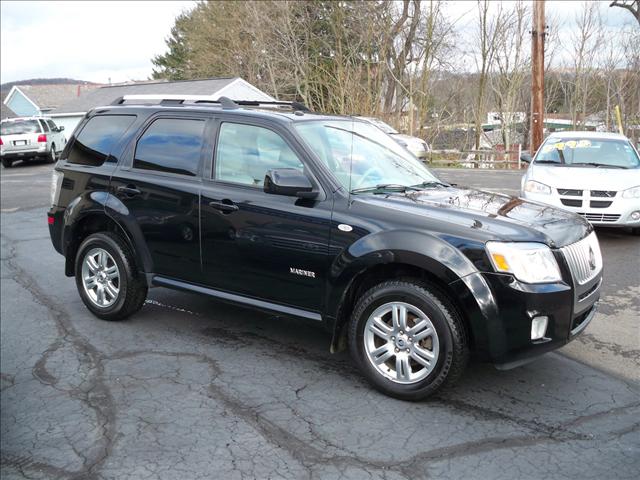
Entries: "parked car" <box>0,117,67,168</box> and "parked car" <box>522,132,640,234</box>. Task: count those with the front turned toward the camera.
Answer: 1

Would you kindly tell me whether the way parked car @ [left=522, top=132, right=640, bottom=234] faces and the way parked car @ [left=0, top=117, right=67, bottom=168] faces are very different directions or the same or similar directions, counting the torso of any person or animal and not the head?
very different directions

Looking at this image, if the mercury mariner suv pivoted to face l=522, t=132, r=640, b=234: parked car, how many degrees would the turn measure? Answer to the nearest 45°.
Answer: approximately 90° to its left

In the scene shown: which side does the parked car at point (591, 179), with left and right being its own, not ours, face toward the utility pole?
back

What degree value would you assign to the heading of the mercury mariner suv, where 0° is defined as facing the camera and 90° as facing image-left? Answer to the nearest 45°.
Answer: approximately 315°

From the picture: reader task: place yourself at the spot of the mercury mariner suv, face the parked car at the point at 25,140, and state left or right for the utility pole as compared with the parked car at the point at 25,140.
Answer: right

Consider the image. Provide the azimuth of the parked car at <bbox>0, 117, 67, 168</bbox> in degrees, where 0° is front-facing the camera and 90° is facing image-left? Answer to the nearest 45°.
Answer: approximately 225°

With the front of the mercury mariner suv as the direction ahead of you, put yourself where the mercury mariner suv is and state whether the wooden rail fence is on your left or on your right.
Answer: on your left

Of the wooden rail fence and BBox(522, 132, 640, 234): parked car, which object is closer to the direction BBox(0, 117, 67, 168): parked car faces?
the wooden rail fence
